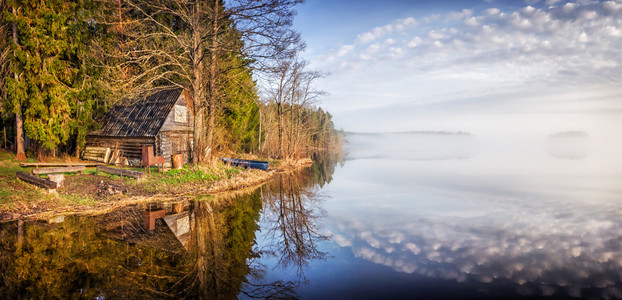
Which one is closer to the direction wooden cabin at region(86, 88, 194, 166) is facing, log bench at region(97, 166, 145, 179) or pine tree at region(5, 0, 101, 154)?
the log bench

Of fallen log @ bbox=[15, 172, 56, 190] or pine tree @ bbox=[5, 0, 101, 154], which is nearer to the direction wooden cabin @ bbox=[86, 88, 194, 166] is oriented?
the fallen log

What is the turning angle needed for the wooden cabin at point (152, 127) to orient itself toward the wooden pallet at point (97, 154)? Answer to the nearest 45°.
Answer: approximately 180°

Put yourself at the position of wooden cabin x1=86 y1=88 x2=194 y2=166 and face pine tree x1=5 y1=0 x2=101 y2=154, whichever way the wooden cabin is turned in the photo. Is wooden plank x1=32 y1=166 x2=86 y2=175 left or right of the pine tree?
left

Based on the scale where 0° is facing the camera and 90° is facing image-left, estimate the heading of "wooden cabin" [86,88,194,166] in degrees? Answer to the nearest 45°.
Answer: approximately 315°

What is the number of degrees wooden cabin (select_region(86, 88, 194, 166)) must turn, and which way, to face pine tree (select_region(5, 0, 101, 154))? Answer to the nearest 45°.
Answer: approximately 135° to its right

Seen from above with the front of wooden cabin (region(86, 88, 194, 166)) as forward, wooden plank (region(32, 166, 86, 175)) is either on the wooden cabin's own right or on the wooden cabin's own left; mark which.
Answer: on the wooden cabin's own right

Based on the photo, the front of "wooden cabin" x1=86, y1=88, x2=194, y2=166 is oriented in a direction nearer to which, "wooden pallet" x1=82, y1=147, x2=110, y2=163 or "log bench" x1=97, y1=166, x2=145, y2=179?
the log bench

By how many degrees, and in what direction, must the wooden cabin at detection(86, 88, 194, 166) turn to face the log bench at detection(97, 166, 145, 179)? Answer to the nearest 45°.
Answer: approximately 45° to its right

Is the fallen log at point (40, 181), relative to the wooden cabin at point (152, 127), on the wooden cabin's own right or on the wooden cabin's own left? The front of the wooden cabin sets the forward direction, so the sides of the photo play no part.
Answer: on the wooden cabin's own right
